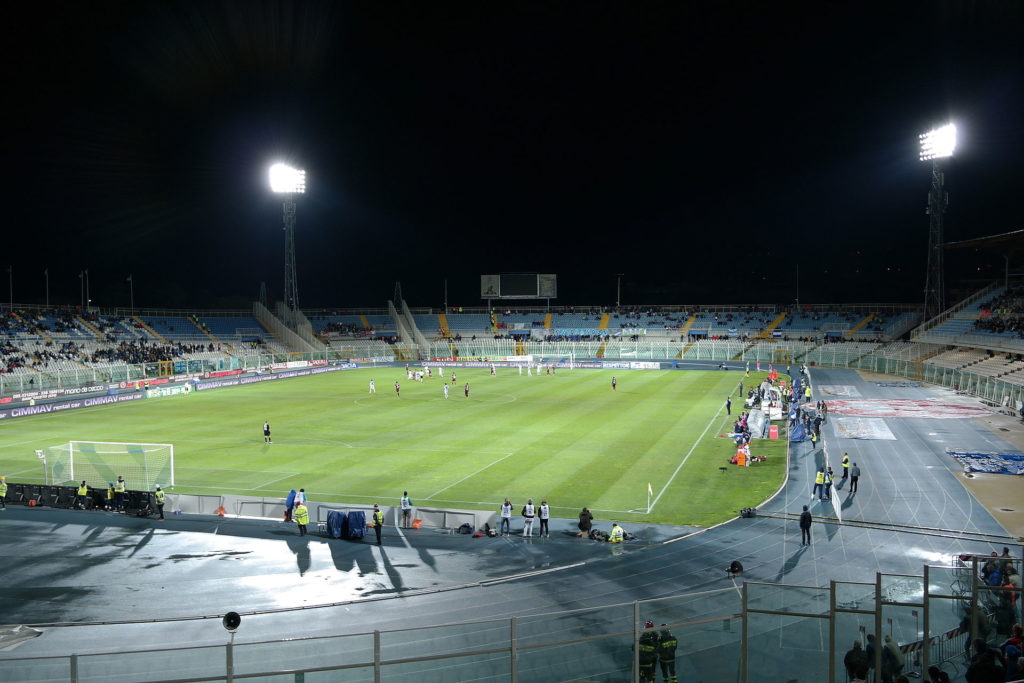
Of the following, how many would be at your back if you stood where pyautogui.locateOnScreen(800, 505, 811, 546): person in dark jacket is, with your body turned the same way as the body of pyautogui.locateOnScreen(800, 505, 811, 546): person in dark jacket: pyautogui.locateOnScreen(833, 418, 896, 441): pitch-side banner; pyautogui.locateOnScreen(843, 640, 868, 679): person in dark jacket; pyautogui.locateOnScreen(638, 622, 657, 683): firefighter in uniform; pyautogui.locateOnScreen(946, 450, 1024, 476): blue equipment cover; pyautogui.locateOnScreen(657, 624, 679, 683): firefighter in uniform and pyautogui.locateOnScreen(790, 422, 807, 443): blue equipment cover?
3

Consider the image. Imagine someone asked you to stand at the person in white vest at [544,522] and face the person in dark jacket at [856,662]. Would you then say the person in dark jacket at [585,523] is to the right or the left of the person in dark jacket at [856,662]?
left

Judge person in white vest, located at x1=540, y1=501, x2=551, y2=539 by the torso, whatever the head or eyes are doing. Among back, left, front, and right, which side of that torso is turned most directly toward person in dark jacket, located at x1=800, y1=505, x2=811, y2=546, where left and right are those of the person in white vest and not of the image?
right

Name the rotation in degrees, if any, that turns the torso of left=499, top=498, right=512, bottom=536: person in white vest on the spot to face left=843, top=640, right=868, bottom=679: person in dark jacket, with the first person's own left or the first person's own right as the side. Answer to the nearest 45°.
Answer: approximately 180°

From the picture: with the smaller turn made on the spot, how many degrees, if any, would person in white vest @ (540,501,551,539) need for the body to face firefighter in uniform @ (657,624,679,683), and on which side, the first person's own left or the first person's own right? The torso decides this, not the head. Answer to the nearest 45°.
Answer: approximately 180°

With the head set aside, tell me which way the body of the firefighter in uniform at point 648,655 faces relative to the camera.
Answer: away from the camera

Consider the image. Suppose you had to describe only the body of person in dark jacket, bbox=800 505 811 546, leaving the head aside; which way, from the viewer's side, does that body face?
away from the camera

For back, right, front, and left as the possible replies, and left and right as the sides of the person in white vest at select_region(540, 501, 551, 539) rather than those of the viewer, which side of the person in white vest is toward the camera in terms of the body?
back

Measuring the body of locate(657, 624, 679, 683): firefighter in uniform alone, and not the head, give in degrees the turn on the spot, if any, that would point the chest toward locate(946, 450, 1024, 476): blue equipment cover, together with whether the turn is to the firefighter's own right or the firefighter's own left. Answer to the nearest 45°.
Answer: approximately 45° to the firefighter's own right

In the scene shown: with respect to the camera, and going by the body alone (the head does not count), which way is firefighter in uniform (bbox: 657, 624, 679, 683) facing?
away from the camera

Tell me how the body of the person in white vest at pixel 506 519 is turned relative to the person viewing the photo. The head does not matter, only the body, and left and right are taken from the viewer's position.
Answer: facing away from the viewer
